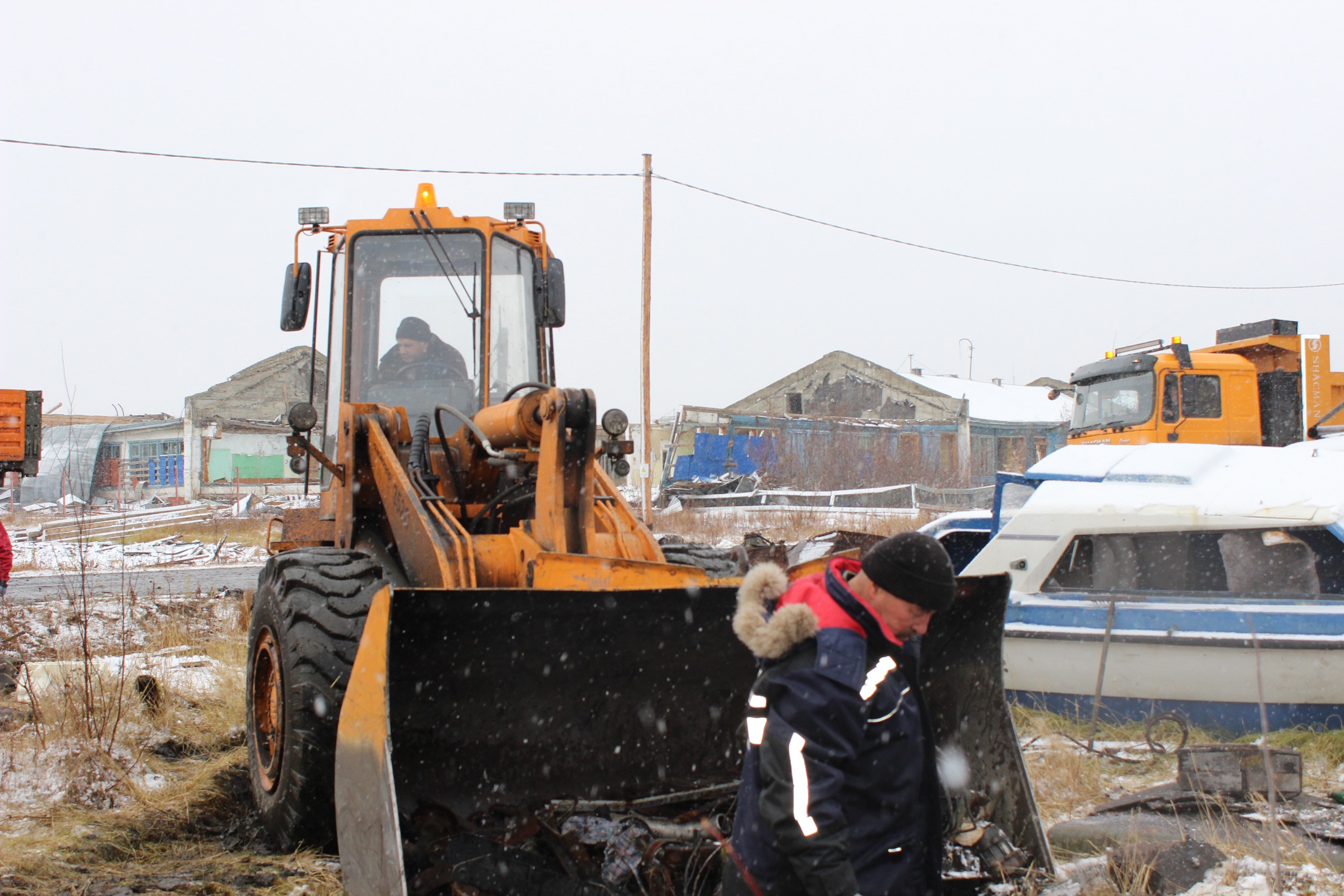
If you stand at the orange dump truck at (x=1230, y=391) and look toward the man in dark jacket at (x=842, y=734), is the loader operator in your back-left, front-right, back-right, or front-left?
front-right

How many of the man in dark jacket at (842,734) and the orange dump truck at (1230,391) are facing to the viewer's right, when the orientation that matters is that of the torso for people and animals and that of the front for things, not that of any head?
1

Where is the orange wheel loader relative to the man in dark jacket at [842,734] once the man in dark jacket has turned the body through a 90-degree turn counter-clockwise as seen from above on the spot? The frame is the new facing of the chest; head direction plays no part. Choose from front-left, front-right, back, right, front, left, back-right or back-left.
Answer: front-left

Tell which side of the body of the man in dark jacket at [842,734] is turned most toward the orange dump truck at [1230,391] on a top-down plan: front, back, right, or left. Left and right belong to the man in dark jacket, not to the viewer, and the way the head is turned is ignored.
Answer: left

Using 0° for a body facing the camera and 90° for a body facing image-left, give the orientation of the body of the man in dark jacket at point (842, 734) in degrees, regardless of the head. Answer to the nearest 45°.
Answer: approximately 270°

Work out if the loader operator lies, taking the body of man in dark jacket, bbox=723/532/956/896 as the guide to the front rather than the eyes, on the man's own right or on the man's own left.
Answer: on the man's own left

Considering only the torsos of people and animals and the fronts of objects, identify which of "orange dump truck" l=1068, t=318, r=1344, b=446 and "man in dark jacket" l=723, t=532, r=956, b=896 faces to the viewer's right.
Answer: the man in dark jacket

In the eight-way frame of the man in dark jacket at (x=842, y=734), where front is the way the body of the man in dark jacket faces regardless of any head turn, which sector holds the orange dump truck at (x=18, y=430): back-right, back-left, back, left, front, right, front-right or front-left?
back-left

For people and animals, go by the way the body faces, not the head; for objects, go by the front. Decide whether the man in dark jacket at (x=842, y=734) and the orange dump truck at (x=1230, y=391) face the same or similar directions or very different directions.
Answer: very different directions

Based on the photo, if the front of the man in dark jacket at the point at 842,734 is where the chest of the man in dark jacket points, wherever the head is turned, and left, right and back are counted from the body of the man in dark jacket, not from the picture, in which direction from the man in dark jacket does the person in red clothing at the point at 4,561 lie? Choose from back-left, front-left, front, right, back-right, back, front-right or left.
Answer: back-left

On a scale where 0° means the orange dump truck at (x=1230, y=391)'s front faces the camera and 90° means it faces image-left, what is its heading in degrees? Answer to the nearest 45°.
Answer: approximately 45°

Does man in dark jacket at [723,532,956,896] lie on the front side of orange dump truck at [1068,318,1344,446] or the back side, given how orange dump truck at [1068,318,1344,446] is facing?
on the front side

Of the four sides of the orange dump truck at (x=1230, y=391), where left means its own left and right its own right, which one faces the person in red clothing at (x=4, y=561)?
front

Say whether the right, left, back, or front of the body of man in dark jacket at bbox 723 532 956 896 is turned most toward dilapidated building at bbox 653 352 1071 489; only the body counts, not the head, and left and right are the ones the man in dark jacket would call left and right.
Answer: left

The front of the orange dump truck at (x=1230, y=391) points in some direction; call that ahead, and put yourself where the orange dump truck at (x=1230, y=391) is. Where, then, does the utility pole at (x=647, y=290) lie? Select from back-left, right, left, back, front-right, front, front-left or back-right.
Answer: front-right

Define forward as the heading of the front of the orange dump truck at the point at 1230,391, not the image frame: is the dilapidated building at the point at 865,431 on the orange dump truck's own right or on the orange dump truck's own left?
on the orange dump truck's own right

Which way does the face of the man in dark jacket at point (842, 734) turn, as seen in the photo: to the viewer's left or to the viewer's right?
to the viewer's right

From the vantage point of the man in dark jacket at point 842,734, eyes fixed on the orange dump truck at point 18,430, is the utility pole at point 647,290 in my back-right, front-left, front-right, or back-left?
front-right

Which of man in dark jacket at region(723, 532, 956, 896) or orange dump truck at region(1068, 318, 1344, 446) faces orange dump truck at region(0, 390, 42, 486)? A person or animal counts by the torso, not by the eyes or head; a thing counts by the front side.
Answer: orange dump truck at region(1068, 318, 1344, 446)

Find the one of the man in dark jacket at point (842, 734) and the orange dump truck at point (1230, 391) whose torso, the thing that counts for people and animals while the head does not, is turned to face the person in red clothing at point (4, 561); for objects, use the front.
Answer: the orange dump truck

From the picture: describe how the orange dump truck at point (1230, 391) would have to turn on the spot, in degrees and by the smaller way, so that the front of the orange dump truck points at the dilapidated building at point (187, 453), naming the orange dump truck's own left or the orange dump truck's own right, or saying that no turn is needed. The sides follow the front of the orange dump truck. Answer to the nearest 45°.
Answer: approximately 45° to the orange dump truck's own right
